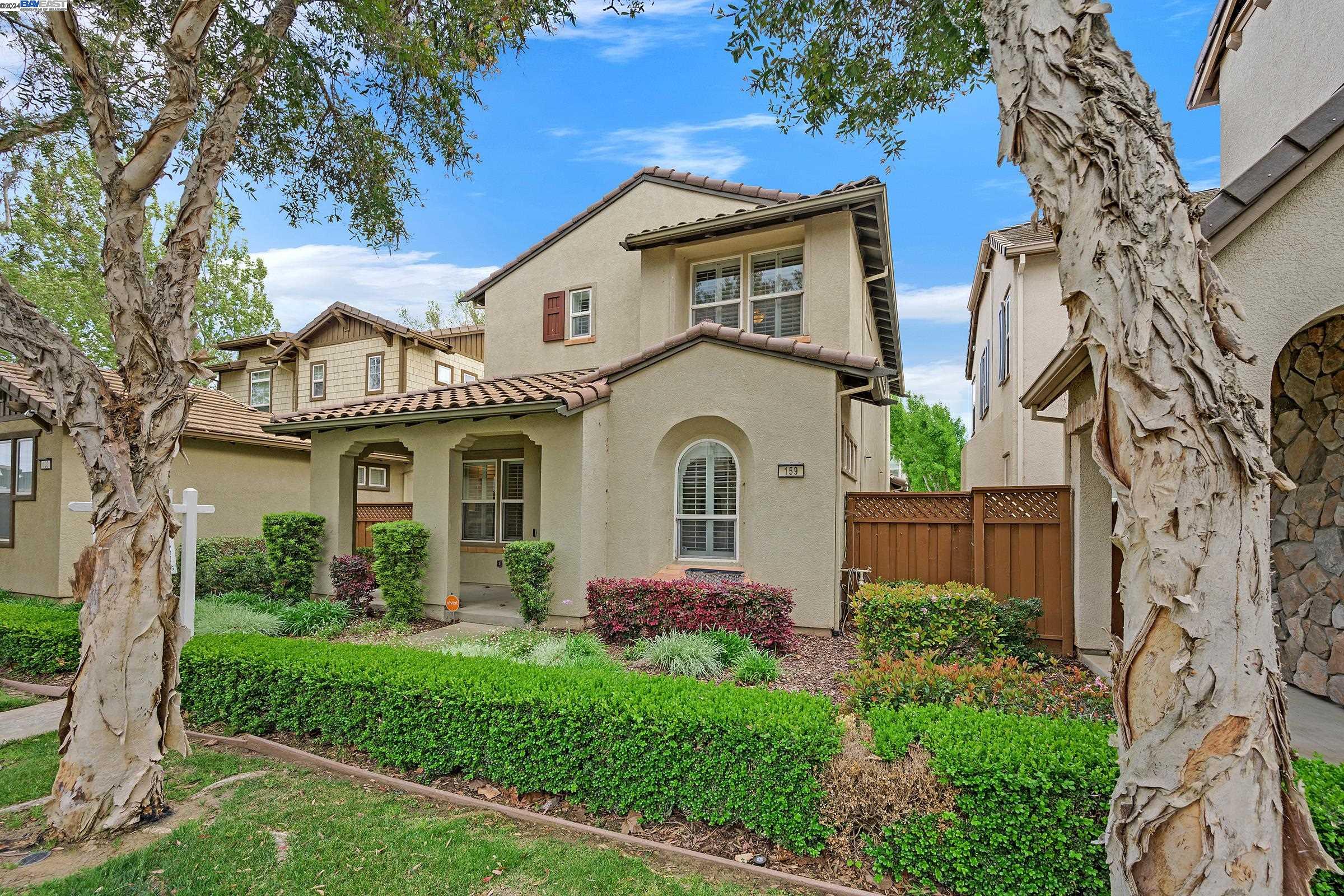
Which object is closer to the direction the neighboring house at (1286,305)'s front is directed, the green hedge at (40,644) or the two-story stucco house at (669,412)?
the green hedge

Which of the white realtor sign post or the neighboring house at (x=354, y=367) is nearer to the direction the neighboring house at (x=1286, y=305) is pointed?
the white realtor sign post

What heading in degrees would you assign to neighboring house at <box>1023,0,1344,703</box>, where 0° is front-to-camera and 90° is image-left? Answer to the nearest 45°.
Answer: approximately 45°
